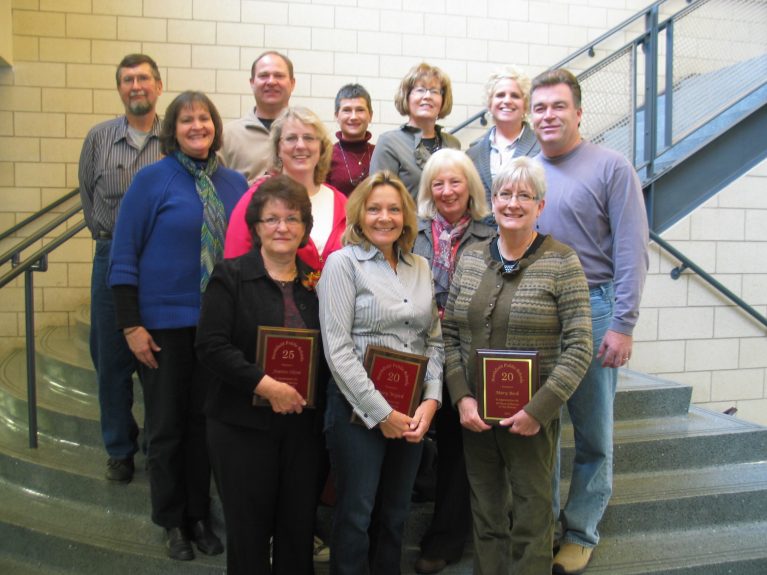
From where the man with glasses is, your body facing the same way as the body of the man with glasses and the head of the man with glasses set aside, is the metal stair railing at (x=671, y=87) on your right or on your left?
on your left

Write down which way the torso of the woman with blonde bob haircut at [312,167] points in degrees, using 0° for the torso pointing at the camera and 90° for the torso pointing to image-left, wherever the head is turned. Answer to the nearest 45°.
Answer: approximately 0°
